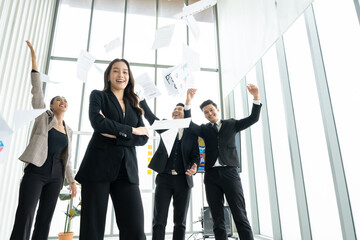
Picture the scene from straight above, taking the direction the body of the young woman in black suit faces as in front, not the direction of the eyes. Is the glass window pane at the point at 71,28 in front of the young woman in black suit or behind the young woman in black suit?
behind

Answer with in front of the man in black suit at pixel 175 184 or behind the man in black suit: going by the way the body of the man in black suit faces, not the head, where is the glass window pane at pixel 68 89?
behind

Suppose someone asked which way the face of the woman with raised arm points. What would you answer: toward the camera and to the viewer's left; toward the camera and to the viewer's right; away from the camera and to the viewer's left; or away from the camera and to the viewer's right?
toward the camera and to the viewer's right

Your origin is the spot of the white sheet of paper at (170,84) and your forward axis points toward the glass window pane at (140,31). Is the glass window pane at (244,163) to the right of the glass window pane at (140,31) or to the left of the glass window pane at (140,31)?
right

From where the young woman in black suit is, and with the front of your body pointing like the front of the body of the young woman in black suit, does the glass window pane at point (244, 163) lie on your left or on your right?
on your left

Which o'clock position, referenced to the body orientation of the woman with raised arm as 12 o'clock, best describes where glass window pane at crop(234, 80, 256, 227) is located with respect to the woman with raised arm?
The glass window pane is roughly at 10 o'clock from the woman with raised arm.

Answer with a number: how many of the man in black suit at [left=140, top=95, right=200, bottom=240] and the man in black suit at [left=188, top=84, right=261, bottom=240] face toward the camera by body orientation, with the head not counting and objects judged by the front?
2

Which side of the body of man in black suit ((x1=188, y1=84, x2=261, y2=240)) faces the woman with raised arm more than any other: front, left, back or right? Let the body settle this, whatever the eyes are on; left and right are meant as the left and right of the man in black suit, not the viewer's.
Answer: right

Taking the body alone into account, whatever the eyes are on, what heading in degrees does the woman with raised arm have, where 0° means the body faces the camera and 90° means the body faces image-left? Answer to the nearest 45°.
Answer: approximately 315°
